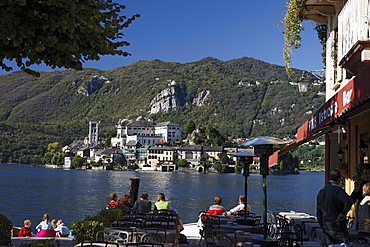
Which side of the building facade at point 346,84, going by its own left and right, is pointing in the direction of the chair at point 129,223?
front

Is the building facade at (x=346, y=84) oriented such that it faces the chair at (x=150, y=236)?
yes

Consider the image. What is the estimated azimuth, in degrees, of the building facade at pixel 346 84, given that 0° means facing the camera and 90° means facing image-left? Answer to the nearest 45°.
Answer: approximately 45°

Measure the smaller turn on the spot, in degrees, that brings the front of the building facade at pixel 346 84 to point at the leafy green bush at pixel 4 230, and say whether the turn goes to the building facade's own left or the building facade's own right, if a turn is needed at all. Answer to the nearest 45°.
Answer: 0° — it already faces it
